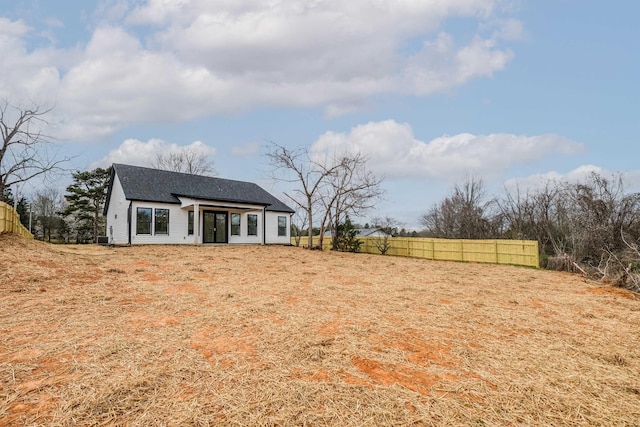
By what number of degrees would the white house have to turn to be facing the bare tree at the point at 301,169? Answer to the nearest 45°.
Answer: approximately 45° to its left

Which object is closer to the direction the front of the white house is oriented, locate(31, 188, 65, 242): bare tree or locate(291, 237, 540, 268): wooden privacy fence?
the wooden privacy fence

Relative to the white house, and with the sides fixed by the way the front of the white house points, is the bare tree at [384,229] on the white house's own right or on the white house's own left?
on the white house's own left

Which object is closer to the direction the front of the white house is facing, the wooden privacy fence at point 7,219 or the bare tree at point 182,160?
the wooden privacy fence

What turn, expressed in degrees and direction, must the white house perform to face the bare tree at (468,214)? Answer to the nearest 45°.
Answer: approximately 45° to its left

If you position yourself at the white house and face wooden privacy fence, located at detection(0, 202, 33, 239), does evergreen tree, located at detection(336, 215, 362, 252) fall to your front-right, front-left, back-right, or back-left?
back-left

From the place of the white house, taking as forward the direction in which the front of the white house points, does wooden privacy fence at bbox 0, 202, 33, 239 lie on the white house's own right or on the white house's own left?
on the white house's own right

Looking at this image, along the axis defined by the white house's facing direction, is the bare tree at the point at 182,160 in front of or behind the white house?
behind
